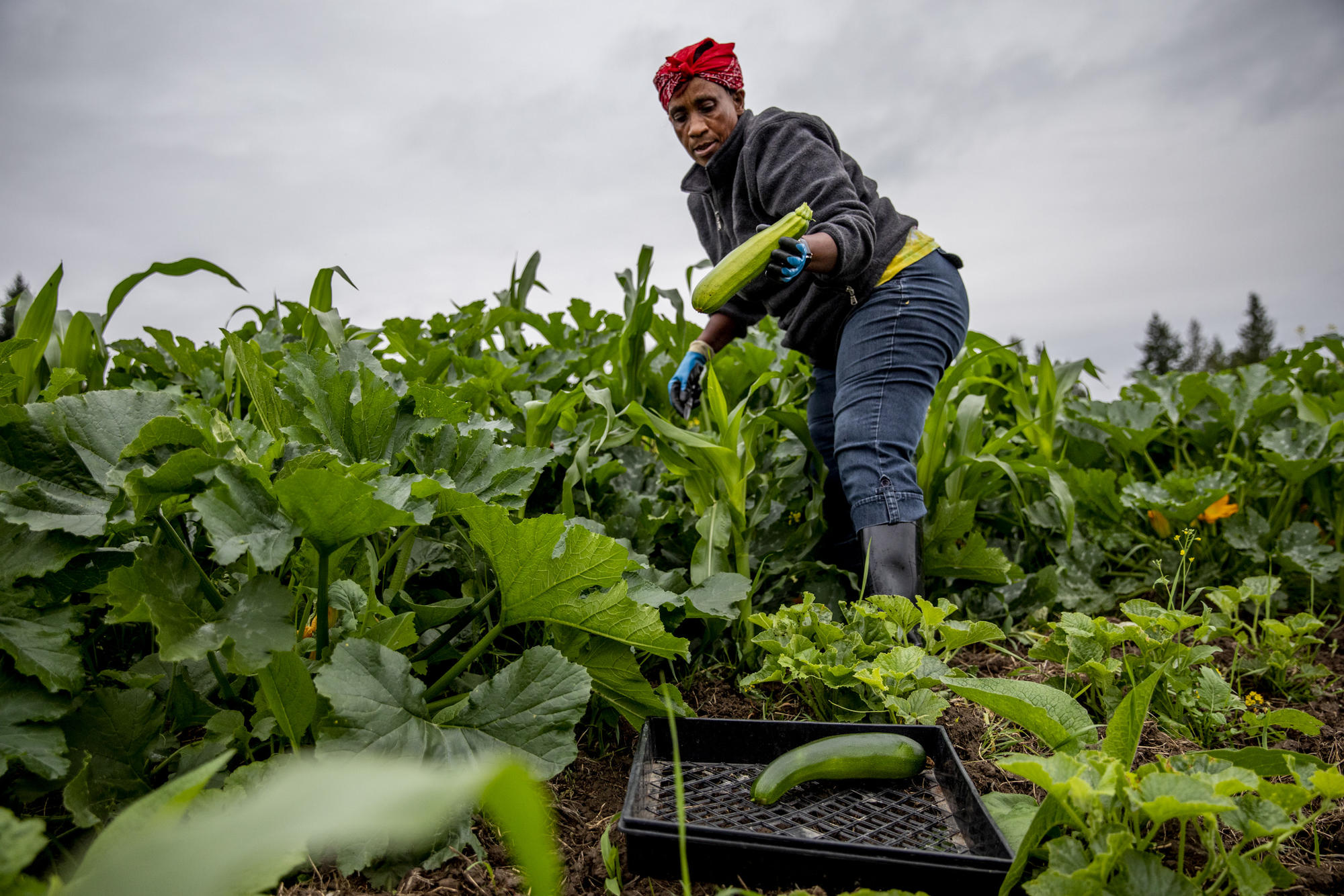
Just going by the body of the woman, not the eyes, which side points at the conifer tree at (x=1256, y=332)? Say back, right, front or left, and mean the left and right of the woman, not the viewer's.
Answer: back

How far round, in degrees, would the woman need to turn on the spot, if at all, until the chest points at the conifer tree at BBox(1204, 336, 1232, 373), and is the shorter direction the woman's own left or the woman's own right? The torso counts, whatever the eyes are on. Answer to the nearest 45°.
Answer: approximately 180°

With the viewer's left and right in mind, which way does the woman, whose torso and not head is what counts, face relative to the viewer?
facing the viewer and to the left of the viewer

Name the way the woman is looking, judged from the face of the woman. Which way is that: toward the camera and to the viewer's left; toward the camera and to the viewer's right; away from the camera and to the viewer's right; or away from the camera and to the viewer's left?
toward the camera and to the viewer's left

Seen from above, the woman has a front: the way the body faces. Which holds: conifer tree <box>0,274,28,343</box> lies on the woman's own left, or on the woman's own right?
on the woman's own right
